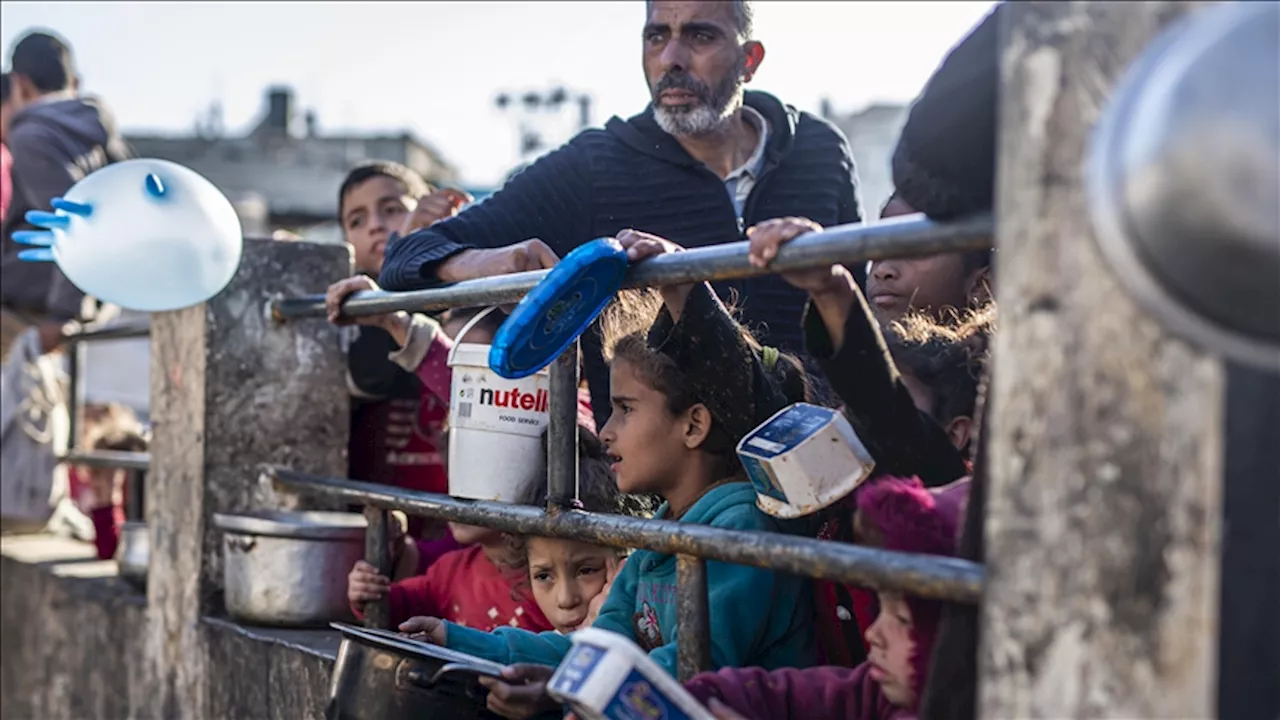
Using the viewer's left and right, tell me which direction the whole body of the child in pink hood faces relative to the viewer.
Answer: facing to the left of the viewer
